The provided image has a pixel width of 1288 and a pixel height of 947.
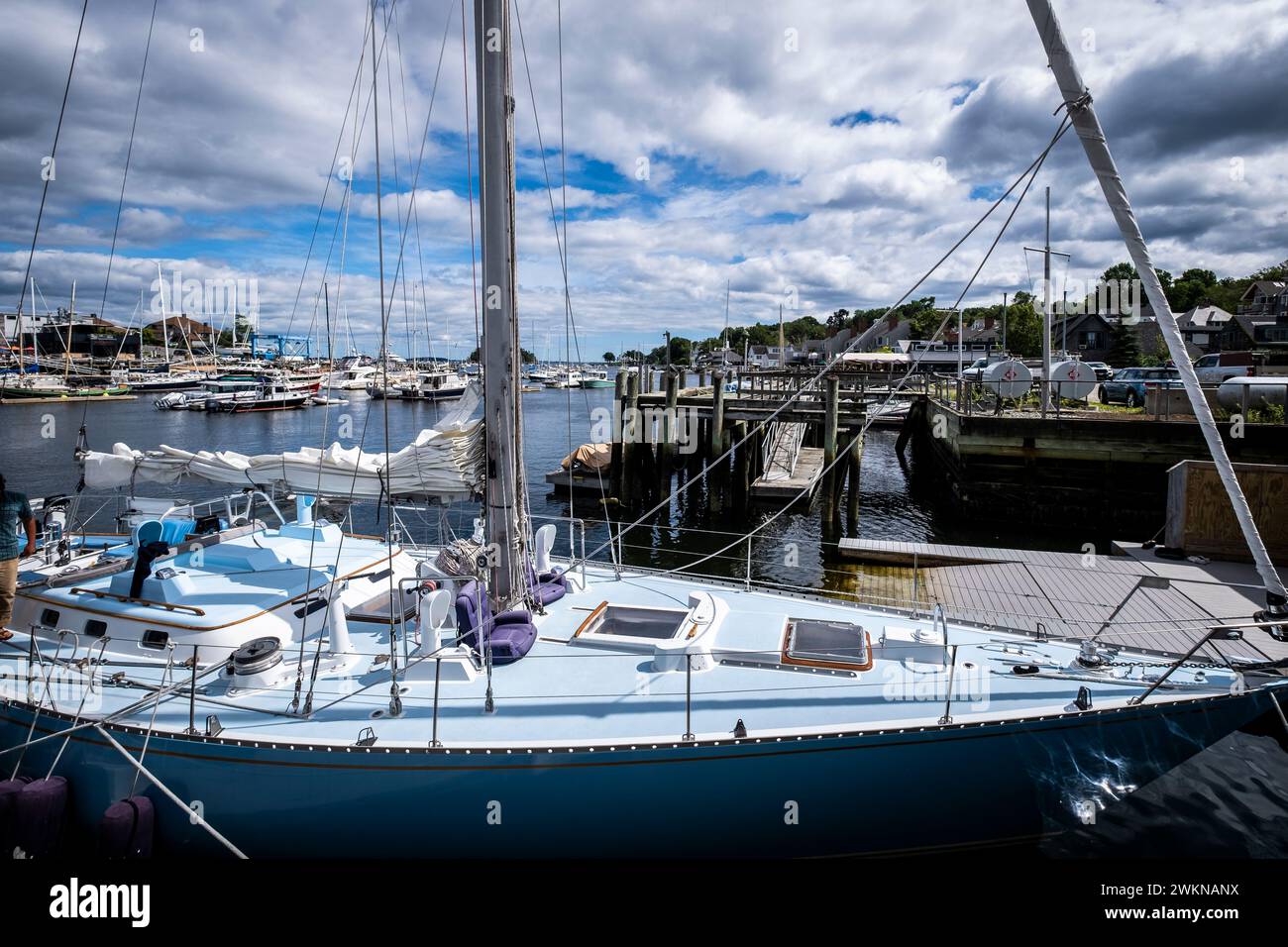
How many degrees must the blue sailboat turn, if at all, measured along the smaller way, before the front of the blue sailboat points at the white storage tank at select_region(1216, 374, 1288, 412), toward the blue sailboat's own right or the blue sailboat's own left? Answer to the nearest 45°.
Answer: approximately 45° to the blue sailboat's own left

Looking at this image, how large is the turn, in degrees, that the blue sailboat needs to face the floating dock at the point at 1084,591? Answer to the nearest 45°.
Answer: approximately 45° to its left

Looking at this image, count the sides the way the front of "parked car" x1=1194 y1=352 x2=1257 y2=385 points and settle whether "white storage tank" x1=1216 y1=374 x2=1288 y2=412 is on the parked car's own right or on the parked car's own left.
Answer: on the parked car's own left

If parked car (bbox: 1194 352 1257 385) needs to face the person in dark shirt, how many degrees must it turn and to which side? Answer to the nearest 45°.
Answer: approximately 90° to its left

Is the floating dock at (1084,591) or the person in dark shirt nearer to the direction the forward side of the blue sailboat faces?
the floating dock

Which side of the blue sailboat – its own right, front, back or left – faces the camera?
right

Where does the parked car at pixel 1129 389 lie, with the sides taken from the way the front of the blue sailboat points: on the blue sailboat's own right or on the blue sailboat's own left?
on the blue sailboat's own left

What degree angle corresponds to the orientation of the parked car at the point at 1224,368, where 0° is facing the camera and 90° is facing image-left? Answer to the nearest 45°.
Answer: approximately 90°

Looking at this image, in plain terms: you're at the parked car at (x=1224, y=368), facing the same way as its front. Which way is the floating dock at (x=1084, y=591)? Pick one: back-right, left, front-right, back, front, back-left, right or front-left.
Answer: left

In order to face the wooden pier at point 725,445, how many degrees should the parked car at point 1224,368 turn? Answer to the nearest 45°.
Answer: approximately 45° to its left

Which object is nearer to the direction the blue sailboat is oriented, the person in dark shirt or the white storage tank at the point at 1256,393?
the white storage tank

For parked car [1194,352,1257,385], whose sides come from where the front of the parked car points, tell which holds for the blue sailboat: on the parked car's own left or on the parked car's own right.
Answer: on the parked car's own left

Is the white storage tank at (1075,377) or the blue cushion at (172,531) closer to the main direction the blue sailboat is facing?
the white storage tank

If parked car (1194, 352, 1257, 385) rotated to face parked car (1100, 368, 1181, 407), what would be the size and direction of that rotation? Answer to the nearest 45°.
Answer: approximately 45° to its left

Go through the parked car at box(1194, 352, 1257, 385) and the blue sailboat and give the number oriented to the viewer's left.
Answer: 1

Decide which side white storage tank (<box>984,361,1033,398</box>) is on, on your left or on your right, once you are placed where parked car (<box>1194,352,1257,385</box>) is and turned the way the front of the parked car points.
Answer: on your left
